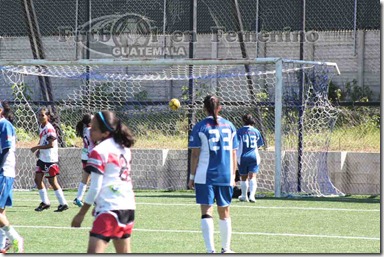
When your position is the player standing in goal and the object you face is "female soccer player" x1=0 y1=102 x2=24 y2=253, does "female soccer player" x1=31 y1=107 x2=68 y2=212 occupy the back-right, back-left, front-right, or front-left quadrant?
front-right

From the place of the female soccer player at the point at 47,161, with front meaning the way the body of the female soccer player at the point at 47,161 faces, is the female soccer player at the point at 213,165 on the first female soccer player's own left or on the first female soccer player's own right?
on the first female soccer player's own left

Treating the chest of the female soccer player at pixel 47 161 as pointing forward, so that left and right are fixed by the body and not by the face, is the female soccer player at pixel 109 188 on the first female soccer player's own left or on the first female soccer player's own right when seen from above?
on the first female soccer player's own left

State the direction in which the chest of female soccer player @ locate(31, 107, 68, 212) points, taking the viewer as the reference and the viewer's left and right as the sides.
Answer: facing the viewer and to the left of the viewer

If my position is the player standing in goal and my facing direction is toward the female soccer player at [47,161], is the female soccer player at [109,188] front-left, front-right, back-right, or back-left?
front-left

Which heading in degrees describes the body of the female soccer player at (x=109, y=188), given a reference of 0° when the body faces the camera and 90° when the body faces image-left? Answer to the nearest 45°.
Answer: approximately 135°

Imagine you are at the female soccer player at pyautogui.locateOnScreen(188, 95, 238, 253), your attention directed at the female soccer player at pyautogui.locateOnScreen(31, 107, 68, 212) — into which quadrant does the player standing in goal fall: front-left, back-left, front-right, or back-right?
front-right

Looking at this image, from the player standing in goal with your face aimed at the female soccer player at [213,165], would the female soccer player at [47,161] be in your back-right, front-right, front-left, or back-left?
front-right

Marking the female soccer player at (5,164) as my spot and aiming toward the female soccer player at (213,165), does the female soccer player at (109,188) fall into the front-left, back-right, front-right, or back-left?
front-right

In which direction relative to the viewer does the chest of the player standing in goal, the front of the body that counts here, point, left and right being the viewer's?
facing away from the viewer
